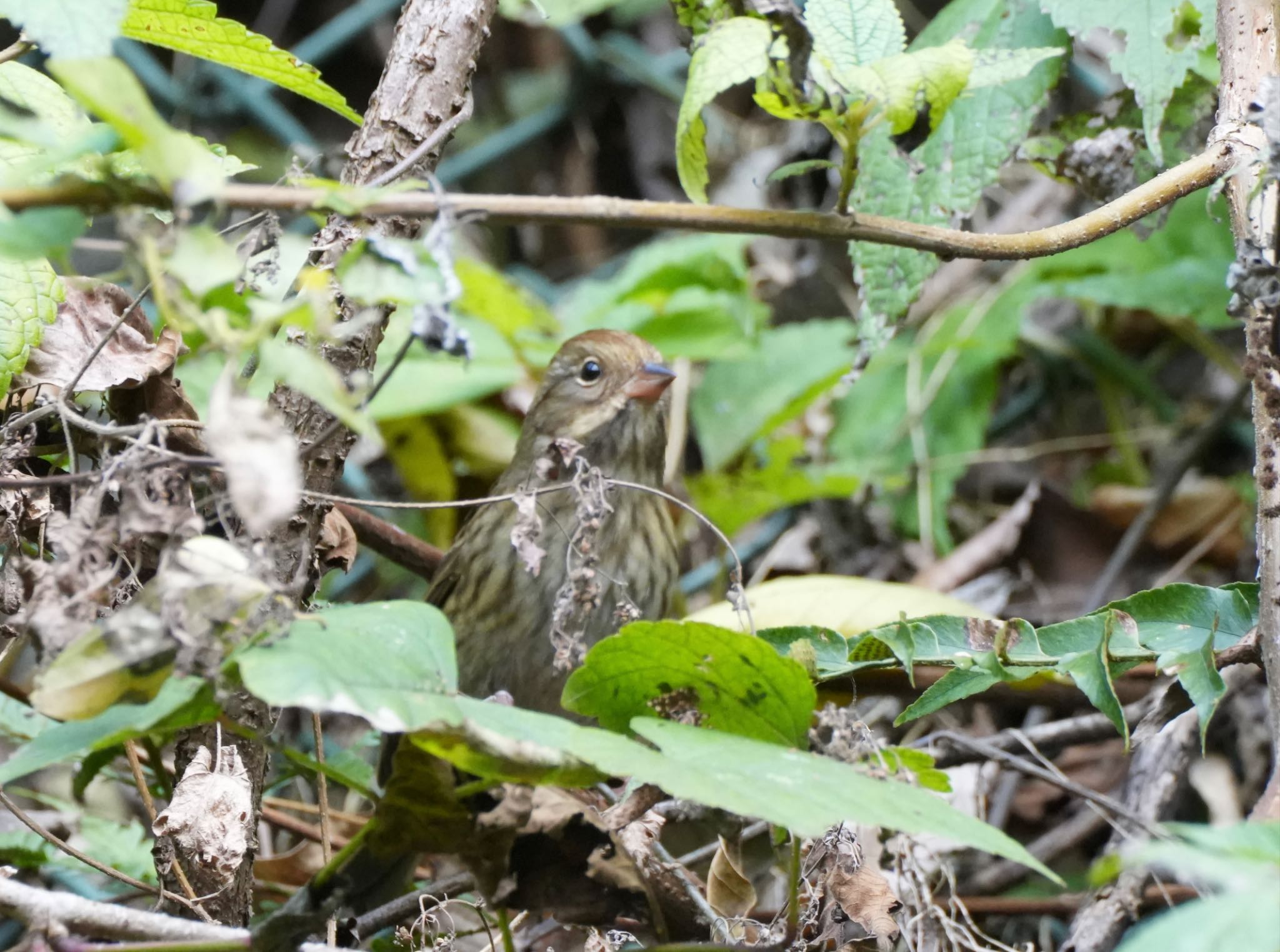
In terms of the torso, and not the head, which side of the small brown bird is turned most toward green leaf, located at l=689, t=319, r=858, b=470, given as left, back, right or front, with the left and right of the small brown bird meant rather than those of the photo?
left

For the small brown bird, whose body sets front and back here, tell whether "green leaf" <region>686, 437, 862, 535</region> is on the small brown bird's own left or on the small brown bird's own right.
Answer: on the small brown bird's own left

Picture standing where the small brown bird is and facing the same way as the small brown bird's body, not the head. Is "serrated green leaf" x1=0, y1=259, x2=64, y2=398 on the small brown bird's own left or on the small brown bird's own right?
on the small brown bird's own right

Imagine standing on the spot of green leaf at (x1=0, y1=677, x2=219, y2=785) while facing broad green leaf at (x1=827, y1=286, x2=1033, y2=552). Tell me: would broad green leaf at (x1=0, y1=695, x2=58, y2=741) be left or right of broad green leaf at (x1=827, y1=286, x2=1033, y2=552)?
left

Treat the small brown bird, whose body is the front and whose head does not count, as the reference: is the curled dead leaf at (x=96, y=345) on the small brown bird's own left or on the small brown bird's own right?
on the small brown bird's own right

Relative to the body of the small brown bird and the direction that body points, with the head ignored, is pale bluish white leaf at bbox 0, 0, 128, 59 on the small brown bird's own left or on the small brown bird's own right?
on the small brown bird's own right

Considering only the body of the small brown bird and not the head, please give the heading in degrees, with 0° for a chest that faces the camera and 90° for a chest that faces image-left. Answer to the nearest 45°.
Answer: approximately 315°

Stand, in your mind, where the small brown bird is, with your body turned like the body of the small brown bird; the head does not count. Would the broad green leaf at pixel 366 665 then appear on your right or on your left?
on your right
